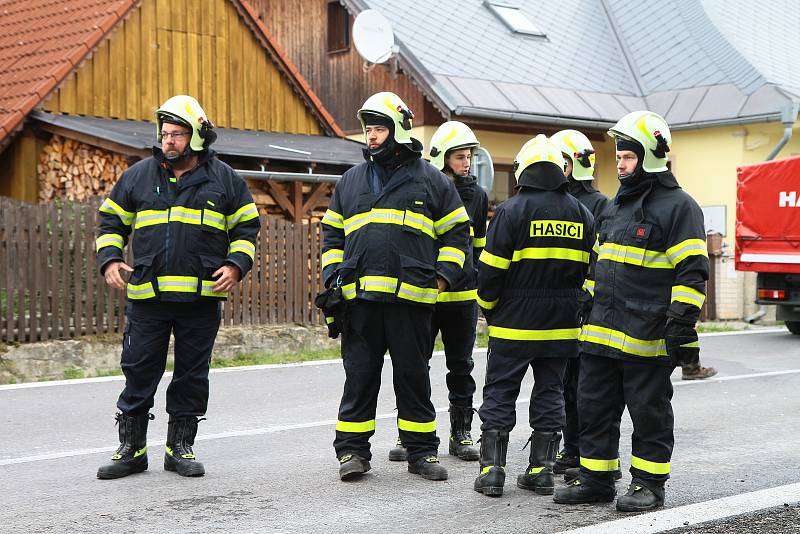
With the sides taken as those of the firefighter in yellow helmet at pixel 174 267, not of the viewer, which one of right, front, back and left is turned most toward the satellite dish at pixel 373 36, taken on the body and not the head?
back

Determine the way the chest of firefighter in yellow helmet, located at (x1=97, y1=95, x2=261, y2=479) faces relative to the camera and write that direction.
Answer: toward the camera

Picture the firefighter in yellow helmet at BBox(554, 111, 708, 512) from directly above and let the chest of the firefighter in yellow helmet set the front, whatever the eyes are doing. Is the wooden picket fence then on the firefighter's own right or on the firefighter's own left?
on the firefighter's own right

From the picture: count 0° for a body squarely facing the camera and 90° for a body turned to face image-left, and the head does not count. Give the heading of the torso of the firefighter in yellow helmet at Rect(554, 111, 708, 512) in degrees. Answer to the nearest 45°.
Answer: approximately 45°

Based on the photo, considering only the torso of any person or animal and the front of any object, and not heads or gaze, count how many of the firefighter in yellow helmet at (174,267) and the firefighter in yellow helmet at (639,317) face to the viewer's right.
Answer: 0

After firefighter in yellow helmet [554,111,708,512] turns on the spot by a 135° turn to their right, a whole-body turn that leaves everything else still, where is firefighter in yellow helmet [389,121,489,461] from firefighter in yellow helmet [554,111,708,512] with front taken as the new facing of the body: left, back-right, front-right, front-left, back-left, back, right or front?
front-left

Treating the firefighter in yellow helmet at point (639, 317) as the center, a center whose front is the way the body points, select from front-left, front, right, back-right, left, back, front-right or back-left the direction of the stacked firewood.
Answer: right

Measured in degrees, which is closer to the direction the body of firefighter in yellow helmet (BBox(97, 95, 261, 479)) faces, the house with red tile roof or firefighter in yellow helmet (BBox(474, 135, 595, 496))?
the firefighter in yellow helmet

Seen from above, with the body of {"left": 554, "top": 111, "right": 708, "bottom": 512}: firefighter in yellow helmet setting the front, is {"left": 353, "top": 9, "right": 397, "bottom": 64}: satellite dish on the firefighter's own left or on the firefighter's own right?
on the firefighter's own right

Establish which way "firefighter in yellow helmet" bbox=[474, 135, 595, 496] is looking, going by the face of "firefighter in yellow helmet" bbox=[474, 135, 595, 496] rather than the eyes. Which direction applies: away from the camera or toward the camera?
away from the camera

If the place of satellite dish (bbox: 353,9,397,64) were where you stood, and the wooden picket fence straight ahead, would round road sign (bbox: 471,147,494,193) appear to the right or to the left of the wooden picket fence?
left
